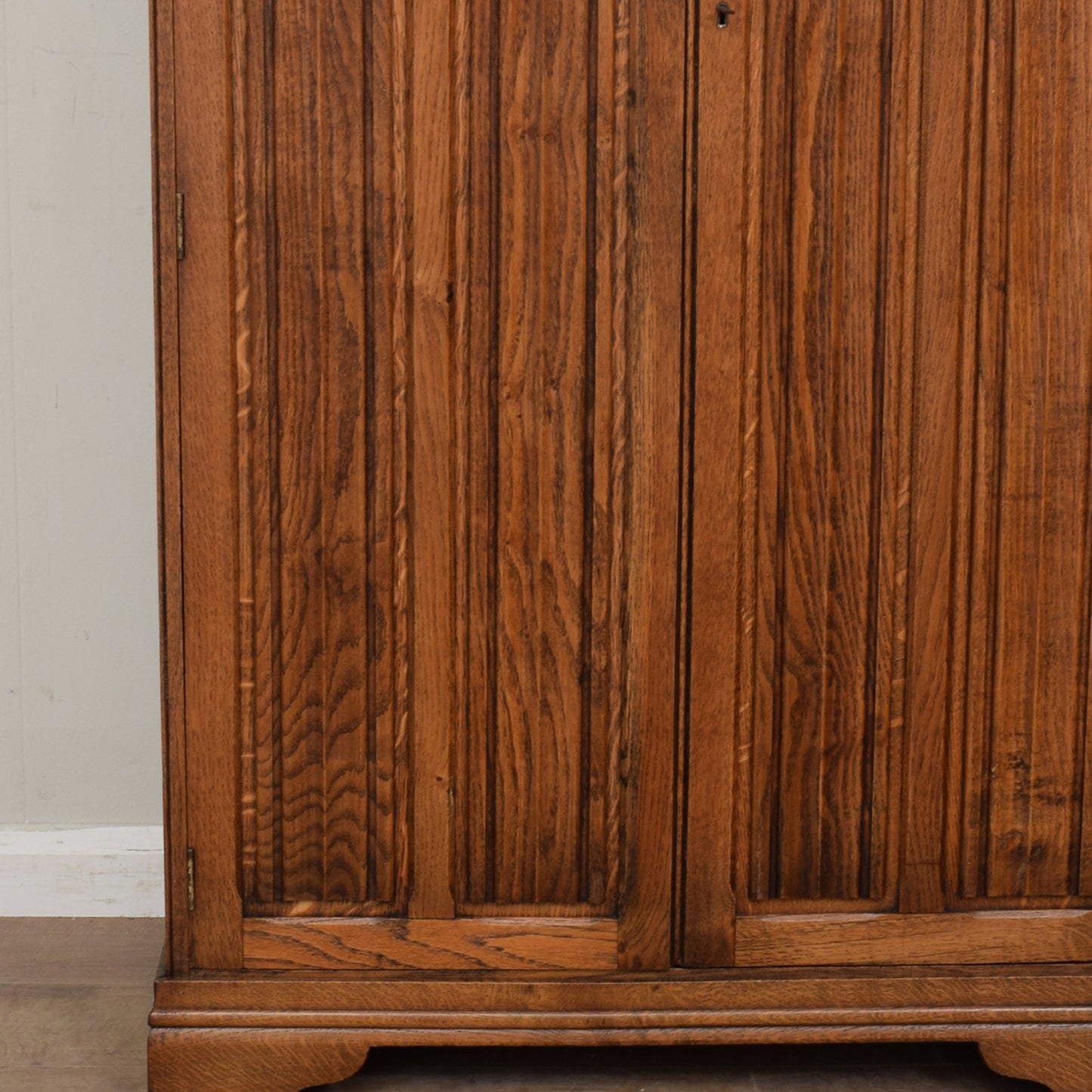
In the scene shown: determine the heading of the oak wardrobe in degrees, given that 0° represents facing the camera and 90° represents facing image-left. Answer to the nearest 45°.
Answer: approximately 0°
